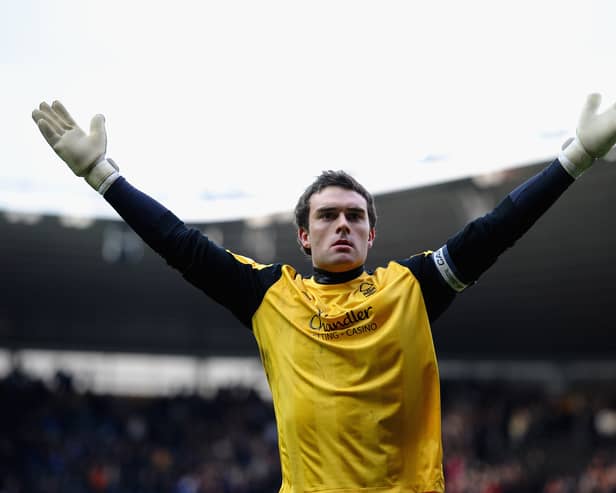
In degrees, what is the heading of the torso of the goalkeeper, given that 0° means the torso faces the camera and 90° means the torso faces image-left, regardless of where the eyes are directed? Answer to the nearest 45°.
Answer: approximately 0°
